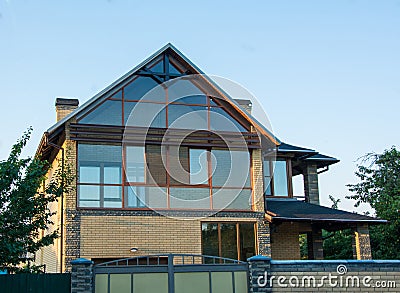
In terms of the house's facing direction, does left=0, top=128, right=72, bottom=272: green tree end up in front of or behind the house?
in front

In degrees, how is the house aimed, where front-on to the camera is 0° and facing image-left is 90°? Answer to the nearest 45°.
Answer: approximately 0°

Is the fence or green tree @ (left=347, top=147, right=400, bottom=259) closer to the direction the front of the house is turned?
the fence

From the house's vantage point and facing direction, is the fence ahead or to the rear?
ahead

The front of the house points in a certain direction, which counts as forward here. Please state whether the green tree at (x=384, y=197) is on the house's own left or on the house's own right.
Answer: on the house's own left

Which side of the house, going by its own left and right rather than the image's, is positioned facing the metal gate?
front
